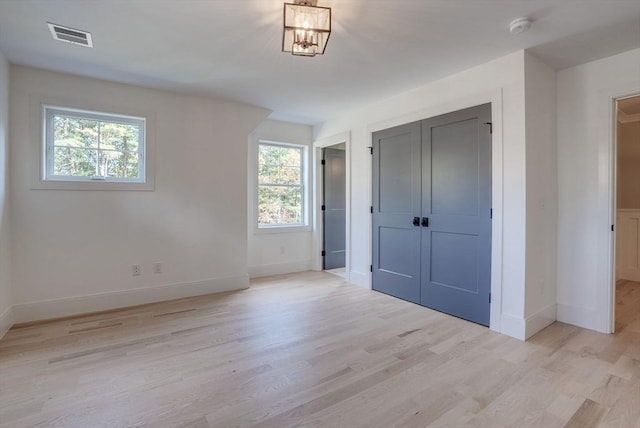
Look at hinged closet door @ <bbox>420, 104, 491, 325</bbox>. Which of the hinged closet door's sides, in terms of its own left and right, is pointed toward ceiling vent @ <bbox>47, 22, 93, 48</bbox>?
front

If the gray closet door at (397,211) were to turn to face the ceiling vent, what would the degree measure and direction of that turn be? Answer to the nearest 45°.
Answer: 0° — it already faces it

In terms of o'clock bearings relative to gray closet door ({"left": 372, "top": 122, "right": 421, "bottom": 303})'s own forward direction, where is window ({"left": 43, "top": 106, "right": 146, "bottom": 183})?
The window is roughly at 1 o'clock from the gray closet door.

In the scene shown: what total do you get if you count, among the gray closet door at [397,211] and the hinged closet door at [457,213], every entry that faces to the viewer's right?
0

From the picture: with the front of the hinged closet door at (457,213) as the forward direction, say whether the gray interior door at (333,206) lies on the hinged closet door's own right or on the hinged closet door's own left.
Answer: on the hinged closet door's own right

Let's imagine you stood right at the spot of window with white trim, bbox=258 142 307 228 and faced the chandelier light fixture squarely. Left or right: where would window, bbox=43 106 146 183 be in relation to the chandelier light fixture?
right

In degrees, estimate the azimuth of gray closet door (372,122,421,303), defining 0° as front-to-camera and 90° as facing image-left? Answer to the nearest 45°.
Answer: approximately 45°
